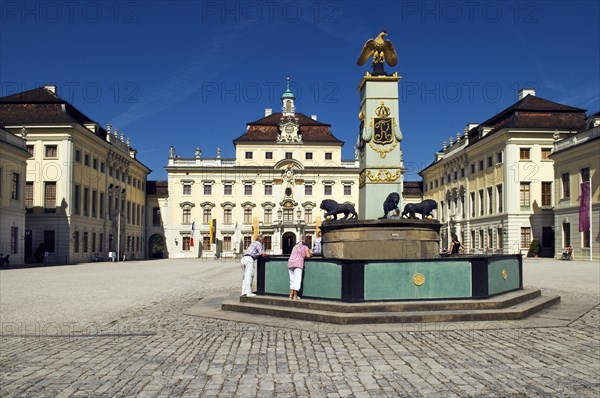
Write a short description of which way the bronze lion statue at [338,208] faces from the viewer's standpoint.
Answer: facing to the left of the viewer

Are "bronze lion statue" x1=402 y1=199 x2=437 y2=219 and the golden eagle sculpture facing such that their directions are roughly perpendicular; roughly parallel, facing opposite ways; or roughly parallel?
roughly perpendicular

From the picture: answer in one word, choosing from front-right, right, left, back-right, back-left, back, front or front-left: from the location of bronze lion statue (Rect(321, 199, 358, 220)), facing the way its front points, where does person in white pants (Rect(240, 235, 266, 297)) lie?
front-left

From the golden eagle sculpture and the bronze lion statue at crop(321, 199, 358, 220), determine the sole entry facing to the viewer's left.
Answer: the bronze lion statue

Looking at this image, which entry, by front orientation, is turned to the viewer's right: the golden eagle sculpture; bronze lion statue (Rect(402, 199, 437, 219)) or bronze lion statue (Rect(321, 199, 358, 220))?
bronze lion statue (Rect(402, 199, 437, 219))

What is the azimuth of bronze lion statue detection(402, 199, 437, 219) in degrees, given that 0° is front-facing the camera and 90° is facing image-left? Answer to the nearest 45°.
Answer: approximately 270°

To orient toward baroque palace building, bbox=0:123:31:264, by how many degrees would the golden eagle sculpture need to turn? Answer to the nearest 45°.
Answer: approximately 135° to its right

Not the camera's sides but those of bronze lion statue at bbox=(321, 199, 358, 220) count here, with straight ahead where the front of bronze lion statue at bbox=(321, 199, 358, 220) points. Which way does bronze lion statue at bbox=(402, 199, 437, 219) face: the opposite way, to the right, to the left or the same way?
the opposite way
